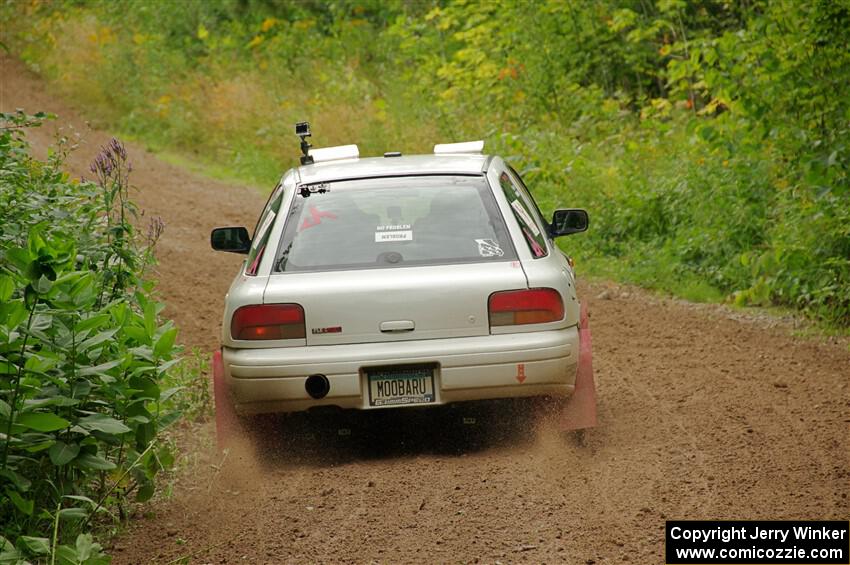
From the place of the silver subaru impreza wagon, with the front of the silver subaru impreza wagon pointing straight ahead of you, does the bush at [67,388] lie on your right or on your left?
on your left

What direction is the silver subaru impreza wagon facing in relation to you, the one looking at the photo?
facing away from the viewer
